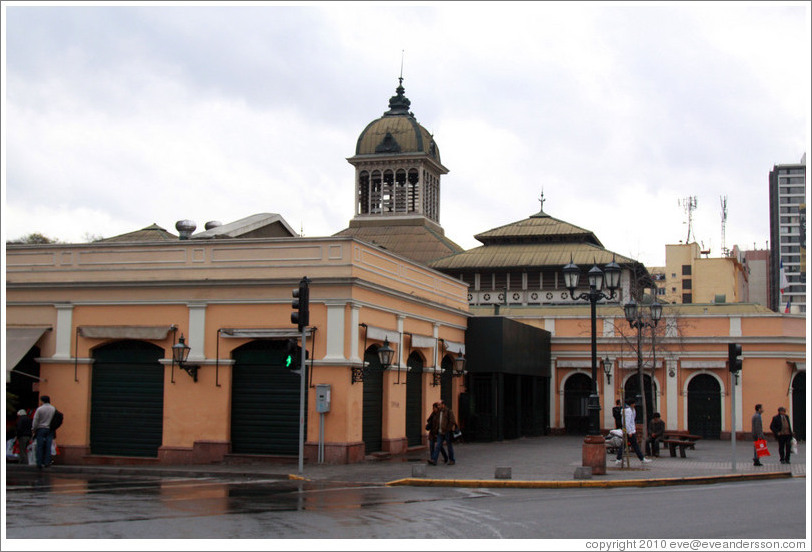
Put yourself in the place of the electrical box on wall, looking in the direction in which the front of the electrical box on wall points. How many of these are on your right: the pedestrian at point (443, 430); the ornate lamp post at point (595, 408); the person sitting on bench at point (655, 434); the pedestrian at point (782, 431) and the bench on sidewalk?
0

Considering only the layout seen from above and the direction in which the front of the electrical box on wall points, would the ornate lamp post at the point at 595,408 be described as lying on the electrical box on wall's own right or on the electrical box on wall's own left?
on the electrical box on wall's own left

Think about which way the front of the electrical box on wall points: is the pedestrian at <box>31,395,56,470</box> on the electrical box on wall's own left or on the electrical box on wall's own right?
on the electrical box on wall's own right

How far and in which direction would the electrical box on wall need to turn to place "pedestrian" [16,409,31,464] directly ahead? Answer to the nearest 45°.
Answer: approximately 90° to its right

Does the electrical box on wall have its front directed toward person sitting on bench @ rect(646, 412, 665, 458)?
no

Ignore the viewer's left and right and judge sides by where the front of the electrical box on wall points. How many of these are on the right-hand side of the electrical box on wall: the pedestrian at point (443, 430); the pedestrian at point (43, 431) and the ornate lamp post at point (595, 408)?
1

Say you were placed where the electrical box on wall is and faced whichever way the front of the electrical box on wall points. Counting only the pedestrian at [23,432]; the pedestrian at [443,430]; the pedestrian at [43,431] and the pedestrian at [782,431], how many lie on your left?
2

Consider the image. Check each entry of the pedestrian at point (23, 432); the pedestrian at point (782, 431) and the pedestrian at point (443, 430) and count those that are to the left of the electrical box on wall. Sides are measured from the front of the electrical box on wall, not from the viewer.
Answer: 2

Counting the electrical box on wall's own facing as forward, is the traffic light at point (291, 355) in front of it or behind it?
in front

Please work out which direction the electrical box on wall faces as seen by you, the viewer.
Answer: facing the viewer

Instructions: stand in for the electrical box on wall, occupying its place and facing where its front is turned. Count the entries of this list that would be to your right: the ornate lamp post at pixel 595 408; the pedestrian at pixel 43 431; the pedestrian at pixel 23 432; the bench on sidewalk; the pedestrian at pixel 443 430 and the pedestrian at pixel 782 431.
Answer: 2

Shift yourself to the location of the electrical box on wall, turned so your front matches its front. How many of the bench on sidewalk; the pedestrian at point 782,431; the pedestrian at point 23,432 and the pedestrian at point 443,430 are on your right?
1

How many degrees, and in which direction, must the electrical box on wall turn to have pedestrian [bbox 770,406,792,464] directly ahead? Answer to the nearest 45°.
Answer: approximately 90° to its left

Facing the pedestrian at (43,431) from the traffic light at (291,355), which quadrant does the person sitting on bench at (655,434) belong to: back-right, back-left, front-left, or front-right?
back-right

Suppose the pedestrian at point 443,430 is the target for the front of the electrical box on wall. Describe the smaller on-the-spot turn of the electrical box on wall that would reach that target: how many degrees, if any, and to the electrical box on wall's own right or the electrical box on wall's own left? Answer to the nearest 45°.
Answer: approximately 90° to the electrical box on wall's own left

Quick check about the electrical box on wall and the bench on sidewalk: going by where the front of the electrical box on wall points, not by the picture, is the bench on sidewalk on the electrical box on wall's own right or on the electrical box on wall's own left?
on the electrical box on wall's own left

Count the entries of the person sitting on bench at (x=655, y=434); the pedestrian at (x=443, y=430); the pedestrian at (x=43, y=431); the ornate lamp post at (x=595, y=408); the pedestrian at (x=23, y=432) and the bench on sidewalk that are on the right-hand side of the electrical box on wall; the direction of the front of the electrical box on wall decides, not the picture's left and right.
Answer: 2

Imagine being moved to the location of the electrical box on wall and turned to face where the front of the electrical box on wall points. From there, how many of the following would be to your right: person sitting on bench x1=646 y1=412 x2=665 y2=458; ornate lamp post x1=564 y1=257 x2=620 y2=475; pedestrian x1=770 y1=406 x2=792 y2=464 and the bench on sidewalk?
0
